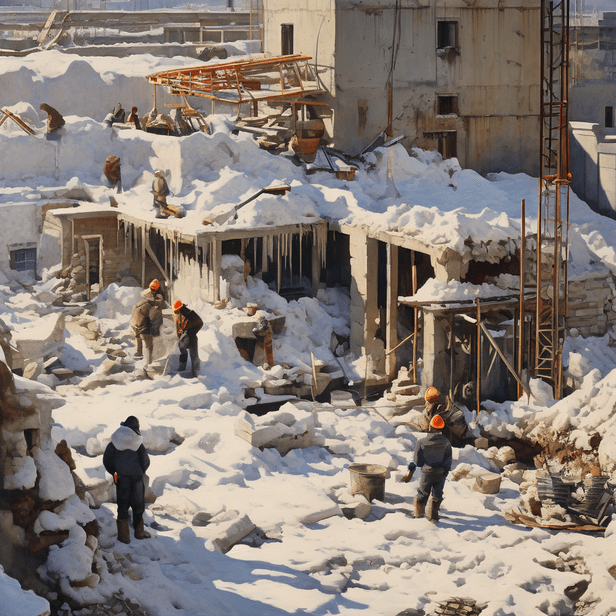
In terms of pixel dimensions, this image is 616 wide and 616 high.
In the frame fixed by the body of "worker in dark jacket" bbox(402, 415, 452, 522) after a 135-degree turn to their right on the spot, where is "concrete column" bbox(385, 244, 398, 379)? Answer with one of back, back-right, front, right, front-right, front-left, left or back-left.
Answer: back-left

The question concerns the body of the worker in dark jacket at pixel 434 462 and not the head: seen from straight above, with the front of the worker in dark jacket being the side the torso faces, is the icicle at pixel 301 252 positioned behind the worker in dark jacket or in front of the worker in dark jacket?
in front

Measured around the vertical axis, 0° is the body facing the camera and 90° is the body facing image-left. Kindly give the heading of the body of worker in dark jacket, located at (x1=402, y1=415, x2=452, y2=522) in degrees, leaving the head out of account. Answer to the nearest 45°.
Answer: approximately 180°

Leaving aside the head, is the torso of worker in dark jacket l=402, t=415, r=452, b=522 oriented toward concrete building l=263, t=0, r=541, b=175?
yes

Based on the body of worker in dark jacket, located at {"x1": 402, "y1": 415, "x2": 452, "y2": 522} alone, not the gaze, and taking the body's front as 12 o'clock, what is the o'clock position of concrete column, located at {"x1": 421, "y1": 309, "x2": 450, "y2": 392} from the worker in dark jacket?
The concrete column is roughly at 12 o'clock from the worker in dark jacket.

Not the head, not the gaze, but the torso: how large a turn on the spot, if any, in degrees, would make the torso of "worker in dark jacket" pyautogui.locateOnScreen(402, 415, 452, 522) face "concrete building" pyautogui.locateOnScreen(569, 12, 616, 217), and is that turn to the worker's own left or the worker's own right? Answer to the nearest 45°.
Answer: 0° — they already face it

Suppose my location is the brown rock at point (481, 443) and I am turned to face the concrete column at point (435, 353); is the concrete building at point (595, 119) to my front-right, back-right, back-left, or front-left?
front-right

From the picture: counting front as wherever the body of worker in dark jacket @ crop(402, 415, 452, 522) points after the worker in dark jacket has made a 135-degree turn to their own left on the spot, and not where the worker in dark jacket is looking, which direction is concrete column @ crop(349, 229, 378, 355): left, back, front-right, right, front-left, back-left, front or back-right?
back-right

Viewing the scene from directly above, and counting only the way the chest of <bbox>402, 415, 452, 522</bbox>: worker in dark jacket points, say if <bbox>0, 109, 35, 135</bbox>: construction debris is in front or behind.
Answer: in front
